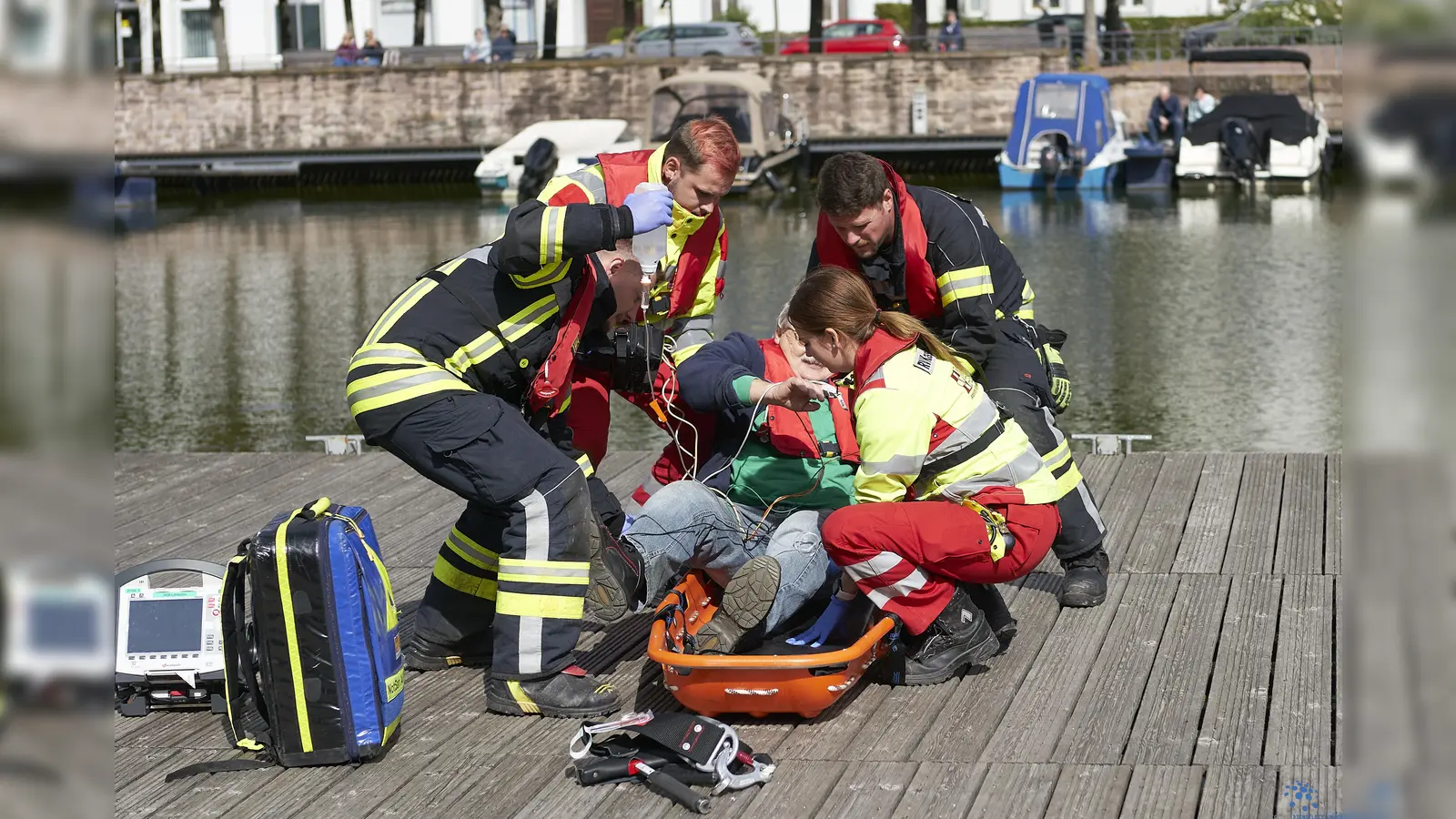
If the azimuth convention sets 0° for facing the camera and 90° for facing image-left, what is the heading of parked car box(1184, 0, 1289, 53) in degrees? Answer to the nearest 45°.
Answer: approximately 90°

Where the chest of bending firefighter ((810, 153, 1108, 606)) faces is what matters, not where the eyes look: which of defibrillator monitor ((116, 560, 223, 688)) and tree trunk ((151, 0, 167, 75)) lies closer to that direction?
the defibrillator monitor

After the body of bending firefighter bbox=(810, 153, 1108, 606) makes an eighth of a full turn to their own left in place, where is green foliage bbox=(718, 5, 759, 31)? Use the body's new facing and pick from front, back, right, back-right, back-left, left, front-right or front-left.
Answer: back

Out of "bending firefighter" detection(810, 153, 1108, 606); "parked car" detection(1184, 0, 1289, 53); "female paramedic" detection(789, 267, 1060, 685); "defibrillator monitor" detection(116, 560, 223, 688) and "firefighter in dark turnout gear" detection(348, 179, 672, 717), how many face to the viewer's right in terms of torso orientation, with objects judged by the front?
1

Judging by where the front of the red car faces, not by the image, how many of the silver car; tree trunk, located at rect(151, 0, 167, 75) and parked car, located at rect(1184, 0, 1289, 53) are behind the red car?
1

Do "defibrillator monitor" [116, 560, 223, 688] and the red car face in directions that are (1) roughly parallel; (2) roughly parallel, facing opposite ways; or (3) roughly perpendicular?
roughly perpendicular

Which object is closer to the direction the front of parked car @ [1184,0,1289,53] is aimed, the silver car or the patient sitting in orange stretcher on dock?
the silver car

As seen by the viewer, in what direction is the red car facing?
to the viewer's left

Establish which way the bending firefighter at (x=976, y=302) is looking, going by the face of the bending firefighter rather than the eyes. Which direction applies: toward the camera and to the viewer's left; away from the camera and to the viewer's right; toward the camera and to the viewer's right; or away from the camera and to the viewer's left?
toward the camera and to the viewer's left

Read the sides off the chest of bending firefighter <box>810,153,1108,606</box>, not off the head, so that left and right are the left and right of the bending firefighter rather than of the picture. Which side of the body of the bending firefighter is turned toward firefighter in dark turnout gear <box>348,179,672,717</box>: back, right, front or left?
front

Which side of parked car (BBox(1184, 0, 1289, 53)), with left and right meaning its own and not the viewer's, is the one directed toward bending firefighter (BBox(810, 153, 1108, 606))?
left

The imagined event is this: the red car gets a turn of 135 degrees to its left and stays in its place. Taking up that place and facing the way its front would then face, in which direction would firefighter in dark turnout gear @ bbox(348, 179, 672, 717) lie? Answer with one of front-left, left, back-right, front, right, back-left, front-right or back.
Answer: front-right

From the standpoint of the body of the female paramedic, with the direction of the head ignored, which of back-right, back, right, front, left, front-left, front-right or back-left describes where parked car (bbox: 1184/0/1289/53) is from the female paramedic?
right

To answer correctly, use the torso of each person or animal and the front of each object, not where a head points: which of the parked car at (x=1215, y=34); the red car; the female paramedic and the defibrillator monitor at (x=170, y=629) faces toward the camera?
the defibrillator monitor

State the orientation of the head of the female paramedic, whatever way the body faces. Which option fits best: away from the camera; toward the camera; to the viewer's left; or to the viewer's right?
to the viewer's left

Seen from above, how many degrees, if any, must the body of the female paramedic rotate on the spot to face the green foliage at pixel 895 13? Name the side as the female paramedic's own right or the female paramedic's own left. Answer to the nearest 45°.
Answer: approximately 90° to the female paramedic's own right
